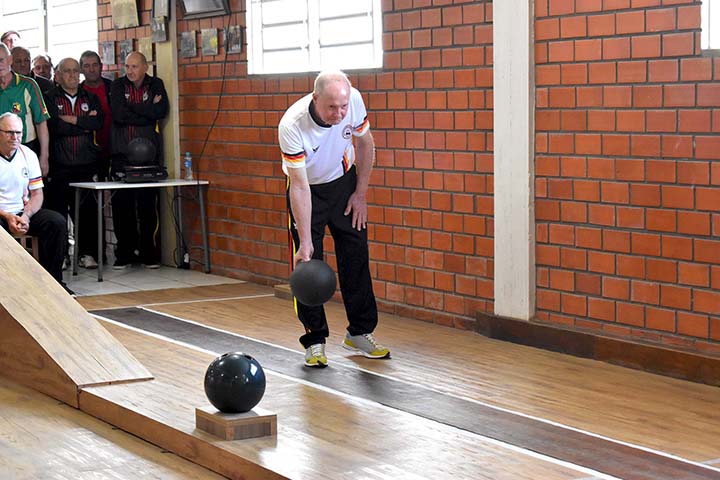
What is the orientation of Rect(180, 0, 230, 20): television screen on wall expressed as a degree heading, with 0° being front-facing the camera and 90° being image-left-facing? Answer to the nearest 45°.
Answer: approximately 45°

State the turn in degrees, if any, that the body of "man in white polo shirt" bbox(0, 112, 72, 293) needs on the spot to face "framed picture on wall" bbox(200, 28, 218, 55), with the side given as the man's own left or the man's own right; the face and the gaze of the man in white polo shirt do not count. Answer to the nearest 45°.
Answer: approximately 90° to the man's own left

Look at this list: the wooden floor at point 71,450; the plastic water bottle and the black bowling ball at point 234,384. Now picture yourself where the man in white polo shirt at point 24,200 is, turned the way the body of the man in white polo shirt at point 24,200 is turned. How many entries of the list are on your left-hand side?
1

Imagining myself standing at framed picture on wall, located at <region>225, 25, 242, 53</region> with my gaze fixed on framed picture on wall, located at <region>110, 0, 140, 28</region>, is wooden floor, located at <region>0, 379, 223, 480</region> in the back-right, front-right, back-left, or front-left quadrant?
back-left

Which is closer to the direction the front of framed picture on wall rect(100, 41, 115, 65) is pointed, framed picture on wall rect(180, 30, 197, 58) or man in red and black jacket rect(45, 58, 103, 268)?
the man in red and black jacket

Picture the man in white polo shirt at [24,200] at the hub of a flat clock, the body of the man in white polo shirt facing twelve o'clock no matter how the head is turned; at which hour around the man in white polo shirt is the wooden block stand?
The wooden block stand is roughly at 1 o'clock from the man in white polo shirt.

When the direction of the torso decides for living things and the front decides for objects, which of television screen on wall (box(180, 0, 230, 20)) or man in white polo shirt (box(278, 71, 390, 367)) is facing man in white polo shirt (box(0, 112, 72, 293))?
the television screen on wall

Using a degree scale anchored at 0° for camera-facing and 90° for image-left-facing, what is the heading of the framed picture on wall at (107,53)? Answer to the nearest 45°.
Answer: approximately 45°

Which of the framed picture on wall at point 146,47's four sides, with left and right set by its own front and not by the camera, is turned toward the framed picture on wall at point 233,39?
left

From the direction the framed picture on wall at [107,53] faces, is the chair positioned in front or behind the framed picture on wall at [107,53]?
in front
